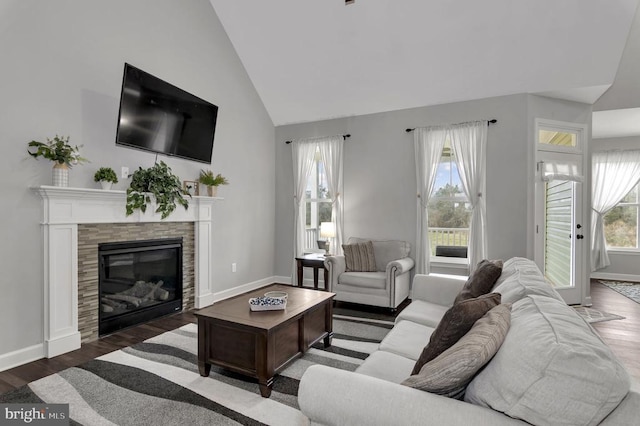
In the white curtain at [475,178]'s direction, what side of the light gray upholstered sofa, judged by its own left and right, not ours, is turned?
right

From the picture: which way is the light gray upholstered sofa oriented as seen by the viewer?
to the viewer's left

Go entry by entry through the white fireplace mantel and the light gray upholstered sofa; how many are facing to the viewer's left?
1

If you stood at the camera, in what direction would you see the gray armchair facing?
facing the viewer and to the left of the viewer

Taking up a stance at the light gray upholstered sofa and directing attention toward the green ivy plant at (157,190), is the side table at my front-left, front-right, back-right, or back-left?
front-right

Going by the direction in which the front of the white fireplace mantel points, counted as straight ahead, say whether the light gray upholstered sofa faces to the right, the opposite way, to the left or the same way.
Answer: the opposite way

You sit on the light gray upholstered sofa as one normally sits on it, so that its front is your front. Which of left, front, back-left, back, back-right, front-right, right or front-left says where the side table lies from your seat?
front-right

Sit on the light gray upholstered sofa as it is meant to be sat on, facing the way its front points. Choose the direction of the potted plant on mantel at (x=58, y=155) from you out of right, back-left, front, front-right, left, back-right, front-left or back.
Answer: front

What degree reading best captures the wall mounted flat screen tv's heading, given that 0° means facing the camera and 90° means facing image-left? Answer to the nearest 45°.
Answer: approximately 315°

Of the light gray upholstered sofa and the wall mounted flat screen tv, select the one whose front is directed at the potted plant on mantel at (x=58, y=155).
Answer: the light gray upholstered sofa

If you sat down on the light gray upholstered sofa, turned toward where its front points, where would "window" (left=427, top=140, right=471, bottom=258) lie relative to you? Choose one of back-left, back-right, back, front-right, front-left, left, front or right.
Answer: right

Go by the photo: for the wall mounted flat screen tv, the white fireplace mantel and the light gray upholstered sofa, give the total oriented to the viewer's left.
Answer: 1

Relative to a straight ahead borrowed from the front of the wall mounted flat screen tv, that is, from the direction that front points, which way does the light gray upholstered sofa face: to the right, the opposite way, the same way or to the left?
the opposite way
